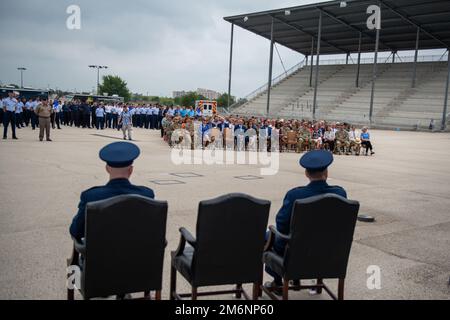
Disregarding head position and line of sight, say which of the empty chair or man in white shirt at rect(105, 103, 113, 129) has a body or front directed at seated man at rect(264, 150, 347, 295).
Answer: the man in white shirt

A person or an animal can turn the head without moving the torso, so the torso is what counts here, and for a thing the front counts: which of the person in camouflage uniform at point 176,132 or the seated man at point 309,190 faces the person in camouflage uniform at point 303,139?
the seated man

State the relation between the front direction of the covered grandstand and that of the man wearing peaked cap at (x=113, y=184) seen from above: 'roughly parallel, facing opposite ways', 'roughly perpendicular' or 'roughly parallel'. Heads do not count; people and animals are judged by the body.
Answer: roughly perpendicular

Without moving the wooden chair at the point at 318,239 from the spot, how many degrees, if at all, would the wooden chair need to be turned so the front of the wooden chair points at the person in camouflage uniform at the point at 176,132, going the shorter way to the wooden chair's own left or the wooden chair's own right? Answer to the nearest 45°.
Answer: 0° — it already faces them

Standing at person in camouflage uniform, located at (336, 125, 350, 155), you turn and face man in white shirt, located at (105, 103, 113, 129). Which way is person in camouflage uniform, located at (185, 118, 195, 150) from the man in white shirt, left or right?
left

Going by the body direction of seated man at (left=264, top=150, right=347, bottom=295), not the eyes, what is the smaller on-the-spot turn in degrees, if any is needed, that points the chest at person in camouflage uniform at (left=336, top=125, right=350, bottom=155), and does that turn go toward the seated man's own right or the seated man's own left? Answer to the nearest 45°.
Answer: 0° — they already face them

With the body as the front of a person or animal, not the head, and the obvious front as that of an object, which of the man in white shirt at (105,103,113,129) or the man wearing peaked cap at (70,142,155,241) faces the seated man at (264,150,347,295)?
the man in white shirt

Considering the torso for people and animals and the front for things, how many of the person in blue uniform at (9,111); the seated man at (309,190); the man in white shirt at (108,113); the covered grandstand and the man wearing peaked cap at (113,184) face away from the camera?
2

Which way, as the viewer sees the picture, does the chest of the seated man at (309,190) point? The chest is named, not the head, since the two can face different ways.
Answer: away from the camera

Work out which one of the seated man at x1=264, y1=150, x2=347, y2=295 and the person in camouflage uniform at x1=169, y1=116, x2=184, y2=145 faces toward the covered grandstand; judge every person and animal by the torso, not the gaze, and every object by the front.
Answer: the seated man

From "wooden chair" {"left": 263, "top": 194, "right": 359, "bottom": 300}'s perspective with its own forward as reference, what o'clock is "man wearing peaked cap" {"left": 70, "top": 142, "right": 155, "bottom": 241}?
The man wearing peaked cap is roughly at 10 o'clock from the wooden chair.

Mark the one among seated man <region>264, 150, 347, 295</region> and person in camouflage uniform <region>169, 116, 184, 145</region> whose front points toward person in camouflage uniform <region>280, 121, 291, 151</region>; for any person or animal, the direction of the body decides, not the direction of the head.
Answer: the seated man

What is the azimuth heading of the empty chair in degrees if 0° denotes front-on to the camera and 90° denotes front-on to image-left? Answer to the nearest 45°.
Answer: approximately 135°

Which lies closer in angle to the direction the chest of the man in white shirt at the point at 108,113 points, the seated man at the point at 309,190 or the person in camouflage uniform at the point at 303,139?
the seated man
